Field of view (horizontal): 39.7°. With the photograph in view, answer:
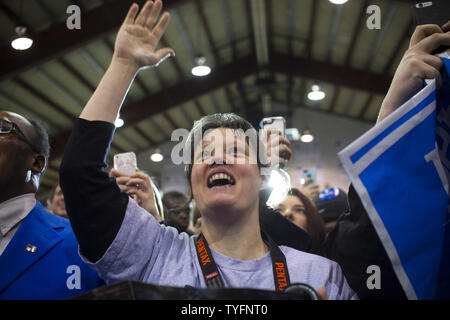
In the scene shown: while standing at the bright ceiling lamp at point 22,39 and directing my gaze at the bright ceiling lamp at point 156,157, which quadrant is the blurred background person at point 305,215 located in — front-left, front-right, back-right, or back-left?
back-right

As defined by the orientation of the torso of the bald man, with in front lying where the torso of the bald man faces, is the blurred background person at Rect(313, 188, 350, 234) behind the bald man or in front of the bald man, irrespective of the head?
behind

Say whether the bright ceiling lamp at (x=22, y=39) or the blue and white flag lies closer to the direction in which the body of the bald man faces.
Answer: the blue and white flag

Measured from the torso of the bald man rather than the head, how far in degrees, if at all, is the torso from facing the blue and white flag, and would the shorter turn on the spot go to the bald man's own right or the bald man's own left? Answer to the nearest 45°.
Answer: approximately 90° to the bald man's own left

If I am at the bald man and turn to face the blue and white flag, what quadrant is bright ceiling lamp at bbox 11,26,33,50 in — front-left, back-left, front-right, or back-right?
back-left

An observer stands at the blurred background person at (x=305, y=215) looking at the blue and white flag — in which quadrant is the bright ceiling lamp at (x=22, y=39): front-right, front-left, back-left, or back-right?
back-right

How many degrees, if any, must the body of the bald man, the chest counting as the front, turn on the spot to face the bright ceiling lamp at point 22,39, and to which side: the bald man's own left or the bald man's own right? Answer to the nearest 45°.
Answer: approximately 135° to the bald man's own right
